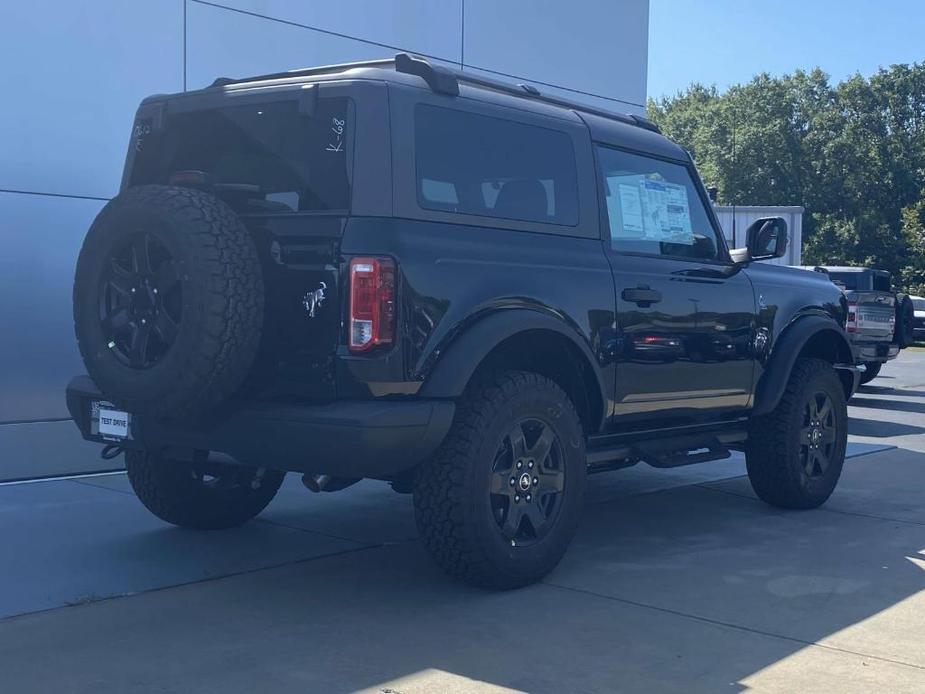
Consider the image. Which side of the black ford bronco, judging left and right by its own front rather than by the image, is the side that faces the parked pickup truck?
front

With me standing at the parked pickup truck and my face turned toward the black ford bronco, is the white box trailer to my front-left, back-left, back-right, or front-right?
back-right

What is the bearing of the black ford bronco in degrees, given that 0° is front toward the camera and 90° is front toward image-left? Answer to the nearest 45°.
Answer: approximately 225°

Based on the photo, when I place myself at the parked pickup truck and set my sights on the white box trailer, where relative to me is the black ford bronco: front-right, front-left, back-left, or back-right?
back-left

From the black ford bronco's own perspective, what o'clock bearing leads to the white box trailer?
The white box trailer is roughly at 11 o'clock from the black ford bronco.
